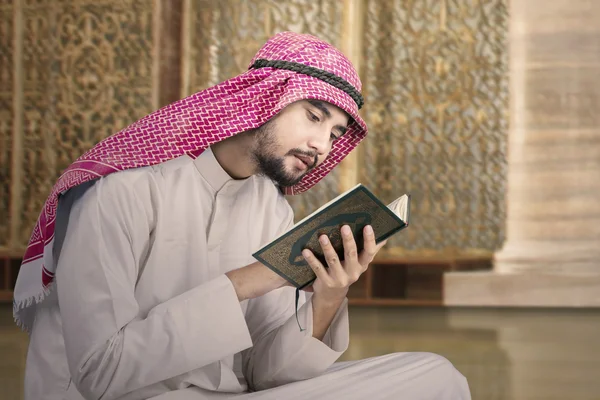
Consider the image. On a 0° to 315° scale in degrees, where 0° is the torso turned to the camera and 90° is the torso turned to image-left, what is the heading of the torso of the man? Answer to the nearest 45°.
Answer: approximately 315°

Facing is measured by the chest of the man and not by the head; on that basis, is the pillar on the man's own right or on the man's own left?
on the man's own left
